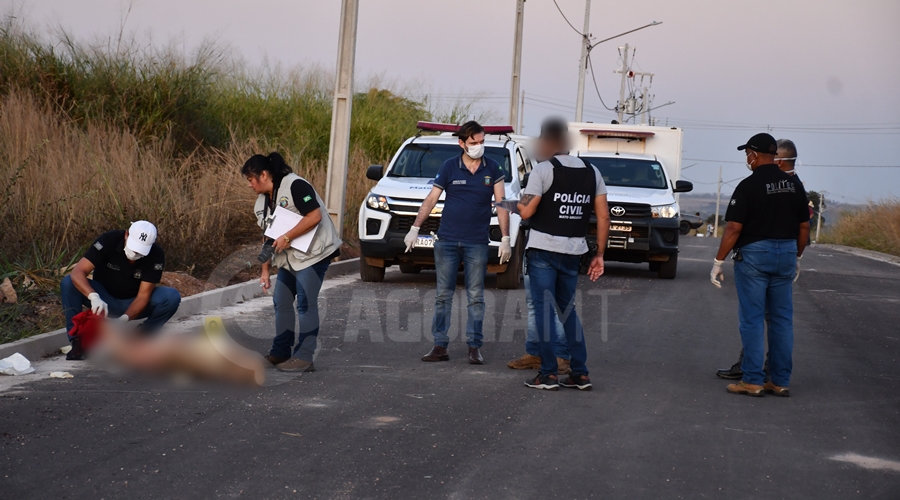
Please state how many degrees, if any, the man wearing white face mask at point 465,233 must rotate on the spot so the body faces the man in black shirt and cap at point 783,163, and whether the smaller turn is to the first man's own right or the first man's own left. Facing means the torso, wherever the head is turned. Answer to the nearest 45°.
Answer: approximately 90° to the first man's own left

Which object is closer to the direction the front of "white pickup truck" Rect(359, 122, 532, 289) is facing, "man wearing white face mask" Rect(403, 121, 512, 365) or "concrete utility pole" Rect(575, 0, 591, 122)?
the man wearing white face mask

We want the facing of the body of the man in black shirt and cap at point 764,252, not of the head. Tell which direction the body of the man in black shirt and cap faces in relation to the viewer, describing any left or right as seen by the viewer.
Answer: facing away from the viewer and to the left of the viewer

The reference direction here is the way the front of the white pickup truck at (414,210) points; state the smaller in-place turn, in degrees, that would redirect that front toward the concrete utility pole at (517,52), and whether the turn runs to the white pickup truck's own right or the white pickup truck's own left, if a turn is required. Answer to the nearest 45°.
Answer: approximately 180°

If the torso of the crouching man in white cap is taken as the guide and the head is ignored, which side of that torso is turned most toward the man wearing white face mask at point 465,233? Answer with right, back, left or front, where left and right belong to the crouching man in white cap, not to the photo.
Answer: left

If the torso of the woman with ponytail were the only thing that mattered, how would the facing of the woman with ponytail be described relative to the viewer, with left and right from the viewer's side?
facing to the left of the viewer
